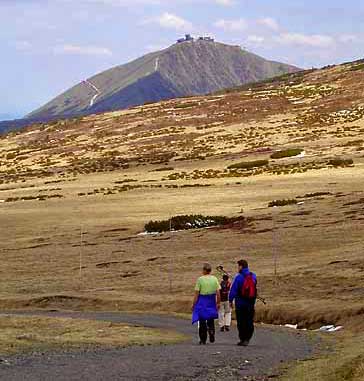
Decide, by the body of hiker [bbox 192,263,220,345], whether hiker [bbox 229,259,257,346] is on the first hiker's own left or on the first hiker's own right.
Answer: on the first hiker's own right

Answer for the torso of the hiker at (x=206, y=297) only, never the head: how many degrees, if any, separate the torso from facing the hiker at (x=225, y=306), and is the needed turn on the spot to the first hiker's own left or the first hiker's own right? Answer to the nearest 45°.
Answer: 0° — they already face them

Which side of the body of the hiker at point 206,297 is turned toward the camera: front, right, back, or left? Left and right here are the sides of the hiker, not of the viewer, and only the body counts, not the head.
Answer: back
